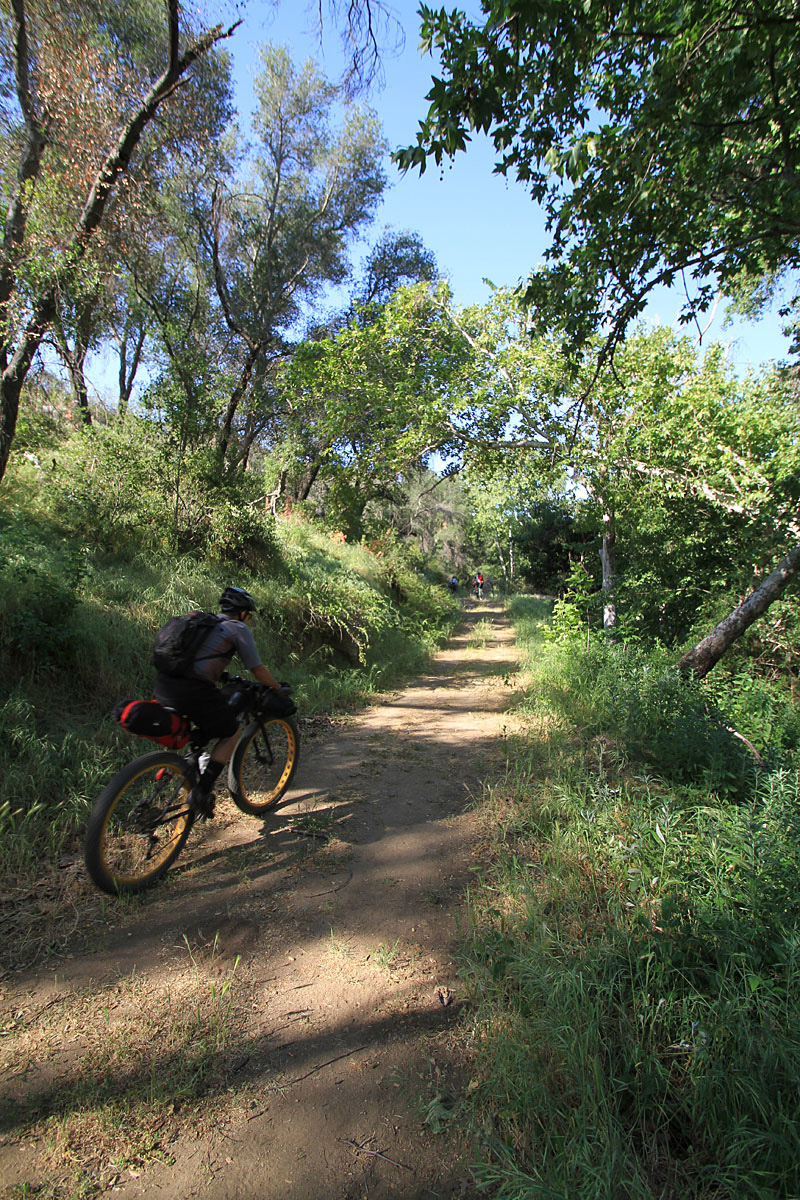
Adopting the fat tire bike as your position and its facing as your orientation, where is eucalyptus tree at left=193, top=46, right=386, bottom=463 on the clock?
The eucalyptus tree is roughly at 11 o'clock from the fat tire bike.

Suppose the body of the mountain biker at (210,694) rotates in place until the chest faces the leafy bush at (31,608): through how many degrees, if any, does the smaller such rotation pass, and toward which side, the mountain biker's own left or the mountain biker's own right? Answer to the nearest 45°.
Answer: approximately 90° to the mountain biker's own left

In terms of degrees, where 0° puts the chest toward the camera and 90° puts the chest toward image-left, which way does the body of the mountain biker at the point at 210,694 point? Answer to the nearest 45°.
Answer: approximately 225°

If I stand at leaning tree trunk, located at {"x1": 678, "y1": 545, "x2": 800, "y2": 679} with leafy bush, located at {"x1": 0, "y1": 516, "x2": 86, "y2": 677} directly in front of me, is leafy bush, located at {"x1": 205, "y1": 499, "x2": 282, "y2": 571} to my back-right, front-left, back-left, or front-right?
front-right

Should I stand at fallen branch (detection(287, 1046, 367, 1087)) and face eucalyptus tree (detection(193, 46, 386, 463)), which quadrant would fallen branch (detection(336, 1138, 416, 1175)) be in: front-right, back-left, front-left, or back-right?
back-right

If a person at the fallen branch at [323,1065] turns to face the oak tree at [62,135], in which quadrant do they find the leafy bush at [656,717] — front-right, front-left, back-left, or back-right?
front-right

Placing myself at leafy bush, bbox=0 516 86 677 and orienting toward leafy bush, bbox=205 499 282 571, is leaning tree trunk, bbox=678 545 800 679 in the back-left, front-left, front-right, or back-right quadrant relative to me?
front-right

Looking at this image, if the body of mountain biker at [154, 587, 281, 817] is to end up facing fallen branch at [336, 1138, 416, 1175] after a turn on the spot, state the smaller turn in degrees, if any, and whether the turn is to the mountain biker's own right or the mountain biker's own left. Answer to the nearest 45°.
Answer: approximately 135° to the mountain biker's own right

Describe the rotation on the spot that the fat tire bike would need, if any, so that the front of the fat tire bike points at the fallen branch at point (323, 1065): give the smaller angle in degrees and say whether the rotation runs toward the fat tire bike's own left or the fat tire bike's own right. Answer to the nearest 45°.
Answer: approximately 135° to the fat tire bike's own right

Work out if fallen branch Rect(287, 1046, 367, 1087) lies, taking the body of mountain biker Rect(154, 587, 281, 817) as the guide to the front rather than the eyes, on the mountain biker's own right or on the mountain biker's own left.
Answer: on the mountain biker's own right

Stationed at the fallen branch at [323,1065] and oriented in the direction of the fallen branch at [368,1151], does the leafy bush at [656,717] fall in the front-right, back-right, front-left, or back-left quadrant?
back-left

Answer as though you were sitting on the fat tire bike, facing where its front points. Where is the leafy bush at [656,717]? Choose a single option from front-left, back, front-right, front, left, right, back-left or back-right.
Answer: front-right

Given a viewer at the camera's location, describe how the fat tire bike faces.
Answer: facing away from the viewer and to the right of the viewer

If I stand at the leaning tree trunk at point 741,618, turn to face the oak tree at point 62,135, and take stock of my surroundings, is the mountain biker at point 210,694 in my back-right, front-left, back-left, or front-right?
front-left

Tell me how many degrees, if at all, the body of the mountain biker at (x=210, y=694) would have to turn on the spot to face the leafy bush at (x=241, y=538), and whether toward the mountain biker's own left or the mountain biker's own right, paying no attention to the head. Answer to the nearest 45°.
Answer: approximately 45° to the mountain biker's own left

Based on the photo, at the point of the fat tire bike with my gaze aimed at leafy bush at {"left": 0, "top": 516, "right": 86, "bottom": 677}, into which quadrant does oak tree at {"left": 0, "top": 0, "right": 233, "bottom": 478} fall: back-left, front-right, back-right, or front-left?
front-right
